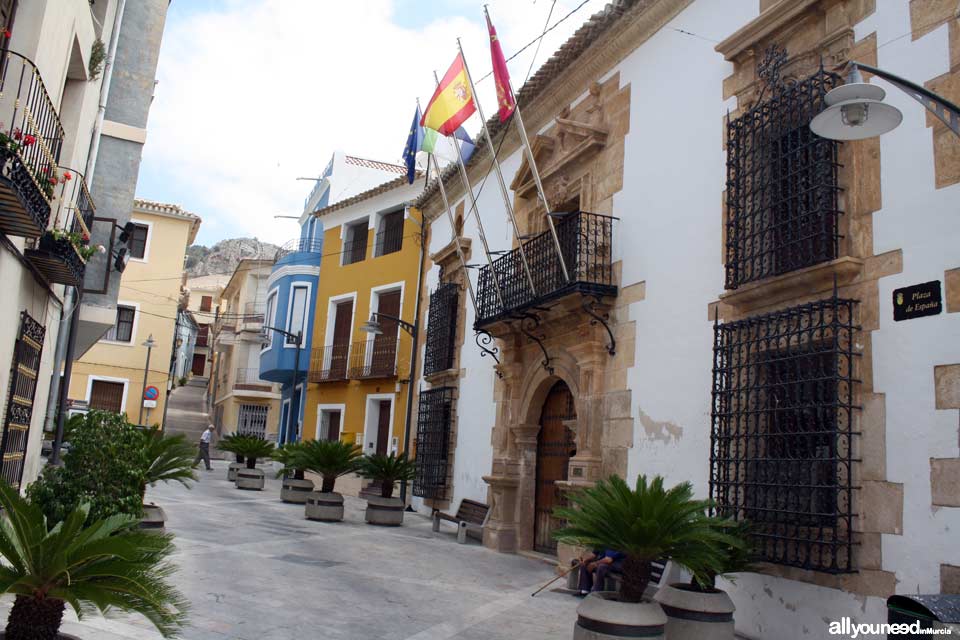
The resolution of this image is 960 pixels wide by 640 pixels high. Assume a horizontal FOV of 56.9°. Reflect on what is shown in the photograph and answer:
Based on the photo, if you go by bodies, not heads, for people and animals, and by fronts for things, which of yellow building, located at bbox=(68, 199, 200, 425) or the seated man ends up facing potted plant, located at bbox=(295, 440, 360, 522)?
the yellow building

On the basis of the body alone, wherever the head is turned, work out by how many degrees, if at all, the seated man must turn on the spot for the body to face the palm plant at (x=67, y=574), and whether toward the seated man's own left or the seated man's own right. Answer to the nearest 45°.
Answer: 0° — they already face it

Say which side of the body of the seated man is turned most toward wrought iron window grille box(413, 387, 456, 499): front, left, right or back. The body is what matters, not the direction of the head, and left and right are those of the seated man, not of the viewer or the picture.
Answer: right

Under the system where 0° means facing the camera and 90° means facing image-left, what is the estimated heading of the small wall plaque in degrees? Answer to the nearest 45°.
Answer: approximately 45°

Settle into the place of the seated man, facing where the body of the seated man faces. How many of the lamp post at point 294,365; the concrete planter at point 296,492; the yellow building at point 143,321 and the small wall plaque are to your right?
3

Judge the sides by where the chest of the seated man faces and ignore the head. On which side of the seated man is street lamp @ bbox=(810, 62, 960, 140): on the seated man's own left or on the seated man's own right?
on the seated man's own left
